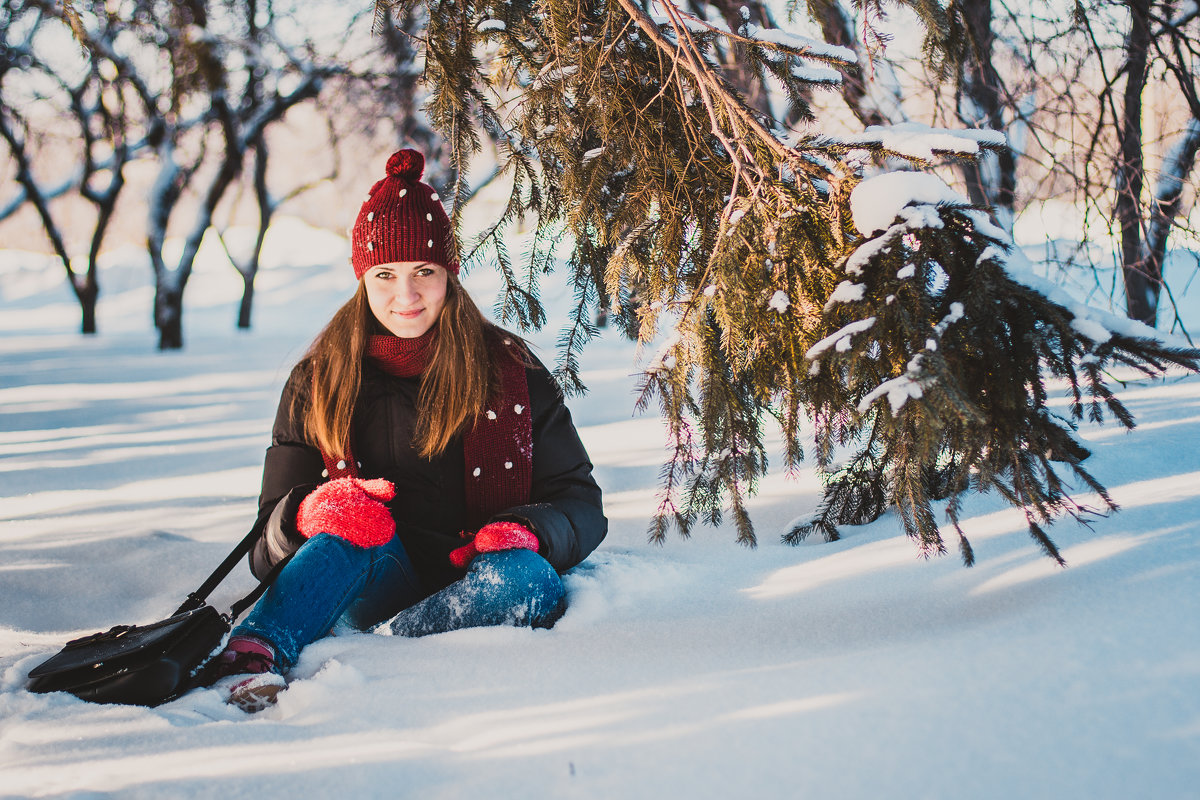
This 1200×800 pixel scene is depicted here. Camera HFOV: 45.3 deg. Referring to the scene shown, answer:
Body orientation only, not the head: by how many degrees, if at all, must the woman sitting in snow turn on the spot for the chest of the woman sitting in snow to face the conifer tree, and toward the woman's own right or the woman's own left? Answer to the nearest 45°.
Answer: approximately 45° to the woman's own left

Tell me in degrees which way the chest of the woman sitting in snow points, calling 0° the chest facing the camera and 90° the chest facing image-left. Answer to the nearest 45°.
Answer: approximately 0°
